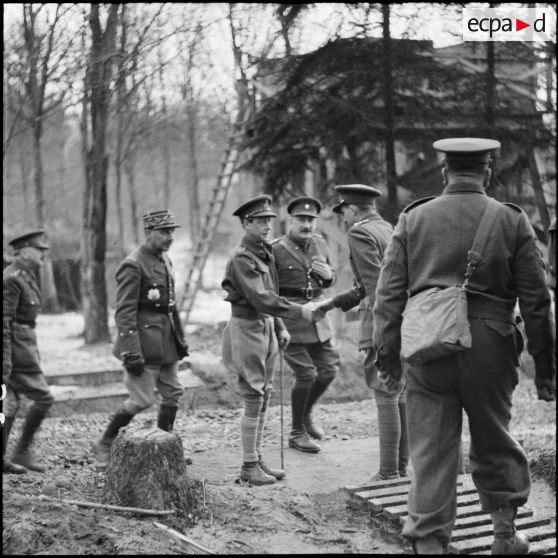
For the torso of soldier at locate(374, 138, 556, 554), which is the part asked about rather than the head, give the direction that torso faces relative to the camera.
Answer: away from the camera

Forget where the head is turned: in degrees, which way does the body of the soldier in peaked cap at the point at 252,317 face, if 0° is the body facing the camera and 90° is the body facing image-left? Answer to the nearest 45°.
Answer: approximately 270°

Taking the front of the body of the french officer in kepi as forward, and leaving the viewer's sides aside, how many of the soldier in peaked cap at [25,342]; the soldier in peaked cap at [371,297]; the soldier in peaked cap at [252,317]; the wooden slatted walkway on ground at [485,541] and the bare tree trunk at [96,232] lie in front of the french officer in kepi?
3

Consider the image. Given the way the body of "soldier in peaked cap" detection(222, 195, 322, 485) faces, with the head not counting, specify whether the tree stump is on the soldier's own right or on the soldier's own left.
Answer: on the soldier's own right

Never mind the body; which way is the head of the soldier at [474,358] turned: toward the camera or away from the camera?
away from the camera

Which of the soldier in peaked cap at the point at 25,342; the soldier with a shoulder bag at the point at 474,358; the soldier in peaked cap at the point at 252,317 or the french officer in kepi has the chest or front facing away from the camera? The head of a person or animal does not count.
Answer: the soldier with a shoulder bag

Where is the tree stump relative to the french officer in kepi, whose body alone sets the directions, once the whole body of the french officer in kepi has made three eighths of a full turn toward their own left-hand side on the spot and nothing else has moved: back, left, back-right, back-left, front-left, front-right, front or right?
back

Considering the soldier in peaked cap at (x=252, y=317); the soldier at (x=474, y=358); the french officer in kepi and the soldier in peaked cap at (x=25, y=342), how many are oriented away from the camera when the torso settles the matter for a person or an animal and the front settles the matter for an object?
1

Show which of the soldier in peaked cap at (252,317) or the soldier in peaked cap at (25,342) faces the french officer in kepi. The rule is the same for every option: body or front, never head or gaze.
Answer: the soldier in peaked cap at (25,342)

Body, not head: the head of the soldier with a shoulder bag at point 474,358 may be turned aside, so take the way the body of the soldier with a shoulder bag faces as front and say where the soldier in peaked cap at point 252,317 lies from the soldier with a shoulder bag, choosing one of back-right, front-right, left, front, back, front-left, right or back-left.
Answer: front-left

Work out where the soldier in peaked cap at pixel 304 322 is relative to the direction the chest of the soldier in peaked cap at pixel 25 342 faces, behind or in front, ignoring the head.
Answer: in front

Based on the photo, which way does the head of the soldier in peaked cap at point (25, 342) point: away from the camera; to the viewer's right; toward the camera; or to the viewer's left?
to the viewer's right

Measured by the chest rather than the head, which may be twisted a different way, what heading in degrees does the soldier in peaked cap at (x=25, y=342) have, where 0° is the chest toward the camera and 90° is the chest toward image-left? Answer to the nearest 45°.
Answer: approximately 270°
